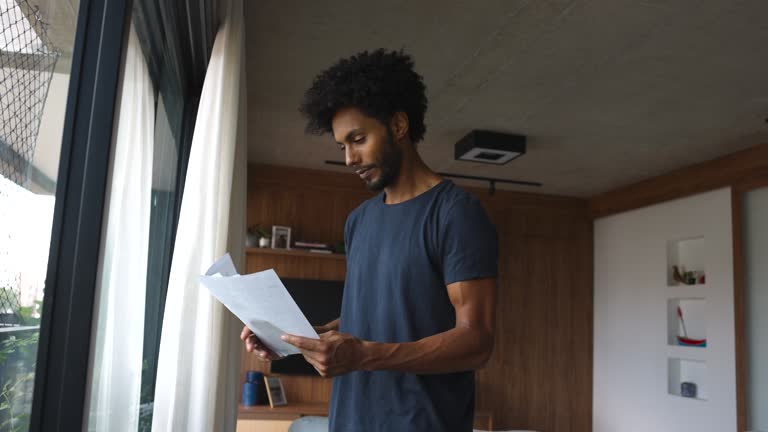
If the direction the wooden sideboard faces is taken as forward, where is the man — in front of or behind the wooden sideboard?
in front

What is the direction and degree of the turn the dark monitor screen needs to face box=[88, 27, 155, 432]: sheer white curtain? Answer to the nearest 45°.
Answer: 0° — it already faces it

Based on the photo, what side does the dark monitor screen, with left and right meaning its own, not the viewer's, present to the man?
front

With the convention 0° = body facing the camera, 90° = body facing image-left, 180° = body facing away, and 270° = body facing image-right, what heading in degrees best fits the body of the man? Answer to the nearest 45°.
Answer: approximately 45°

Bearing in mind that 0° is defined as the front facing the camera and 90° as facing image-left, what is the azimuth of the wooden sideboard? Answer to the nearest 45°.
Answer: approximately 0°

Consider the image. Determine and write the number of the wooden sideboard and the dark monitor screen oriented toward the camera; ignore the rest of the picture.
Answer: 2

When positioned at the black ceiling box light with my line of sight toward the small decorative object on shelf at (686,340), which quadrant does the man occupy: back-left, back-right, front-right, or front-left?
back-right

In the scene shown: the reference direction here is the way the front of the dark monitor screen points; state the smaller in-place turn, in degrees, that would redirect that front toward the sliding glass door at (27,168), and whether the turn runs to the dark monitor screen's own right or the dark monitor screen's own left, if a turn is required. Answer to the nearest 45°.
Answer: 0° — it already faces it

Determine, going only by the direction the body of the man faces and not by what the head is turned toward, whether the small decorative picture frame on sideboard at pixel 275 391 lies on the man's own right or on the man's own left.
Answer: on the man's own right

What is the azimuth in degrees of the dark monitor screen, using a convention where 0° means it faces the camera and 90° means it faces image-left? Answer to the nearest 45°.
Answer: approximately 0°
